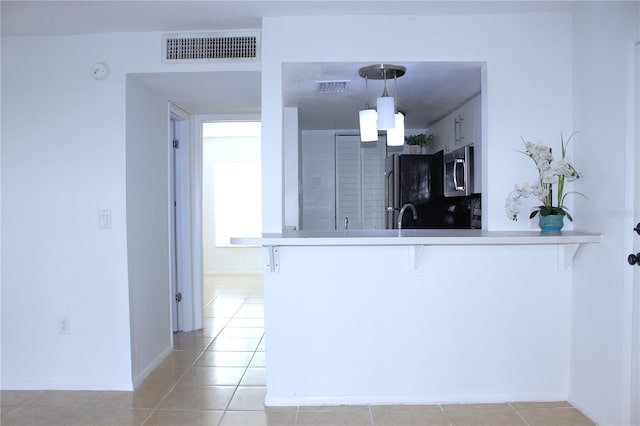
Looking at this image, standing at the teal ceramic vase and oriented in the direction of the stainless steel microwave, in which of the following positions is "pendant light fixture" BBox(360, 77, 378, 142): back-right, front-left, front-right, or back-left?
front-left

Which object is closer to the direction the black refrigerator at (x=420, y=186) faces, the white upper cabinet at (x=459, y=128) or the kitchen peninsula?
the kitchen peninsula

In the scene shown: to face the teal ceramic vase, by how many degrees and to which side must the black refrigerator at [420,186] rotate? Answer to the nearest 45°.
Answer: approximately 90° to its left

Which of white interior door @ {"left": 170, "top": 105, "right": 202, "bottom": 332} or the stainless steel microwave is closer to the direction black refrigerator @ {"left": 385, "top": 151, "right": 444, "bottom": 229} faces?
the white interior door

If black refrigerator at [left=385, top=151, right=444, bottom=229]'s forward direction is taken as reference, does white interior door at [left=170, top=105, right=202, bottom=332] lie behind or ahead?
ahead

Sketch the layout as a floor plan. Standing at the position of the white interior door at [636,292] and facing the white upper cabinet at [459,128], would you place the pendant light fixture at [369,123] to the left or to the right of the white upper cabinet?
left

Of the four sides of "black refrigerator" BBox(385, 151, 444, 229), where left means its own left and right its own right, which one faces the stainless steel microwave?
left
